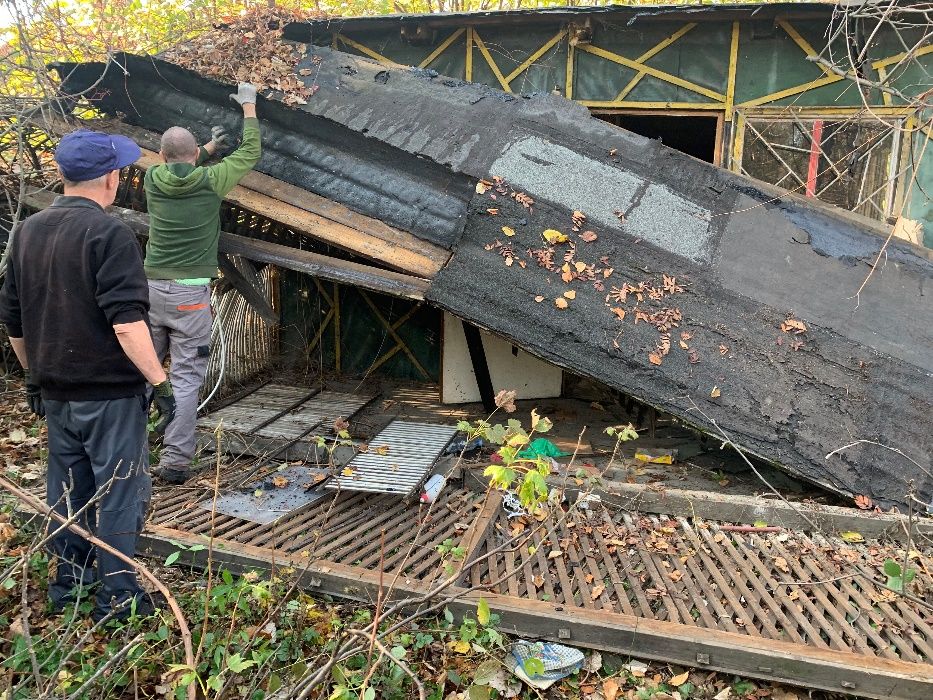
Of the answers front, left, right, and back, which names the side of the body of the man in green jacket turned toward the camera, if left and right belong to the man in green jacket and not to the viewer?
back

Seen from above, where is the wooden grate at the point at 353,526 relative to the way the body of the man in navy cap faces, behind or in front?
in front

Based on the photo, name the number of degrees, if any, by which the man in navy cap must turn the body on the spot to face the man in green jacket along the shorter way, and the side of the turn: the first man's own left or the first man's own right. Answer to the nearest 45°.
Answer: approximately 45° to the first man's own left

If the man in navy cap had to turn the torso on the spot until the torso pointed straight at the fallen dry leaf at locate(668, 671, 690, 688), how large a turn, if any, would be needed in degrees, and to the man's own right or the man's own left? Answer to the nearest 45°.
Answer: approximately 90° to the man's own right

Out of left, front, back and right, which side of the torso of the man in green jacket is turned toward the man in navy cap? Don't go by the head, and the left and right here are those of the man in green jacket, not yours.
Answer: back

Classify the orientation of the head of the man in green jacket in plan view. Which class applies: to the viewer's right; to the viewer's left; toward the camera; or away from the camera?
away from the camera

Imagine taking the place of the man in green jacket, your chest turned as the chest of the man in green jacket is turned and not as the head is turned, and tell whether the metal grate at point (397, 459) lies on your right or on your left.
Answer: on your right

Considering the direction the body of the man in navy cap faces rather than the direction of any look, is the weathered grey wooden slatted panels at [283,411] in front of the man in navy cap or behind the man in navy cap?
in front

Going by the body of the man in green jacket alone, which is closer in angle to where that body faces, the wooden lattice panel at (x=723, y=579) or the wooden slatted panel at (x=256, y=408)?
the wooden slatted panel

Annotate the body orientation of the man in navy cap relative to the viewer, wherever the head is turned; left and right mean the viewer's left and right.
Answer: facing away from the viewer and to the right of the viewer

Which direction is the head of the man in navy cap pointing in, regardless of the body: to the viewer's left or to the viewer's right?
to the viewer's right
